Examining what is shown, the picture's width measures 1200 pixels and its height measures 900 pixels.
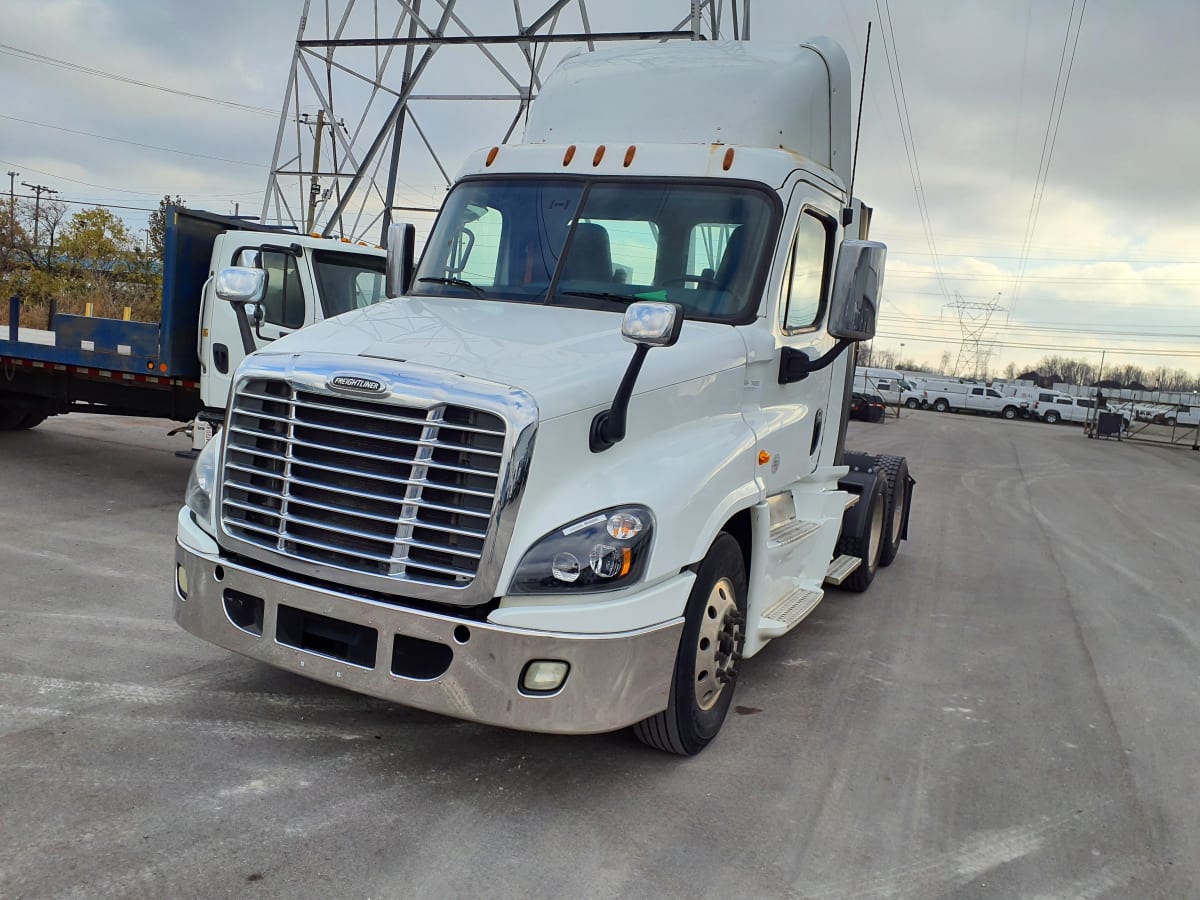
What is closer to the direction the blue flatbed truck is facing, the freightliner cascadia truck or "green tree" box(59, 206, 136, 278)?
the freightliner cascadia truck

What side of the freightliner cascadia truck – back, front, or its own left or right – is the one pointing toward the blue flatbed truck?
right

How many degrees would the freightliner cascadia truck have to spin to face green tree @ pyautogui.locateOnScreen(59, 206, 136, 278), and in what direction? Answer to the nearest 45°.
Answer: approximately 90° to its right

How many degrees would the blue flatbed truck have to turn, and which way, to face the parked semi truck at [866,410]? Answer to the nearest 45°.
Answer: approximately 90° to its left

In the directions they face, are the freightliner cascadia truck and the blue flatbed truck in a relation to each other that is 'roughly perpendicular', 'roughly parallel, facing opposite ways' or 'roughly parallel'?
roughly perpendicular

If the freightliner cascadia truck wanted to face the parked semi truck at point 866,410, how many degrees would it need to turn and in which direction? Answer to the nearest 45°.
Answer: approximately 135° to its right

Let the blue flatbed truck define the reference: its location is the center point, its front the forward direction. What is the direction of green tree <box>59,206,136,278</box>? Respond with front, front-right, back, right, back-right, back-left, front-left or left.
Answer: back-left

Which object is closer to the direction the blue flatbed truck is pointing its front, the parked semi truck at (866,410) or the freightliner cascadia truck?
the freightliner cascadia truck

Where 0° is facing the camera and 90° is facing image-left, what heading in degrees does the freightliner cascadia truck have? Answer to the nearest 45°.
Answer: approximately 45°
